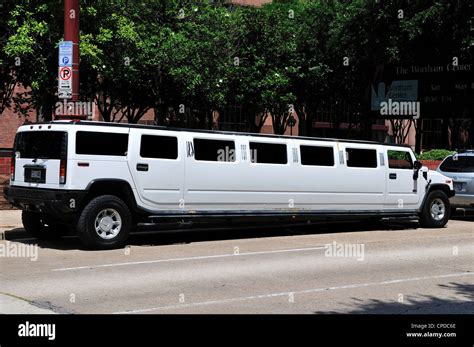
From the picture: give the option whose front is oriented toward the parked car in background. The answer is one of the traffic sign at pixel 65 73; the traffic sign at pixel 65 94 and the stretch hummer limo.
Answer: the stretch hummer limo

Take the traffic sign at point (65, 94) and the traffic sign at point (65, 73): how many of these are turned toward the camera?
2

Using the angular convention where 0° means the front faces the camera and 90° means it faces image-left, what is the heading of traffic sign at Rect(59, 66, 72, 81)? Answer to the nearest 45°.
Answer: approximately 0°

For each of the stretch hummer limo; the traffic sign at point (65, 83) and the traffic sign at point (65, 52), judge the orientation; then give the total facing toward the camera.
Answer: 2

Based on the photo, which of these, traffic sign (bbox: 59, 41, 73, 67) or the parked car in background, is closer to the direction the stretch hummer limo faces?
the parked car in background

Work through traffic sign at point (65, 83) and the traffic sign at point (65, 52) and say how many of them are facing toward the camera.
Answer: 2

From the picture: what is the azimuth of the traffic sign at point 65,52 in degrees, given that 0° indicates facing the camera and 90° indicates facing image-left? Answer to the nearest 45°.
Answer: approximately 0°

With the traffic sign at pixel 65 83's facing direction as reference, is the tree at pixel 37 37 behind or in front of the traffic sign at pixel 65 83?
behind
